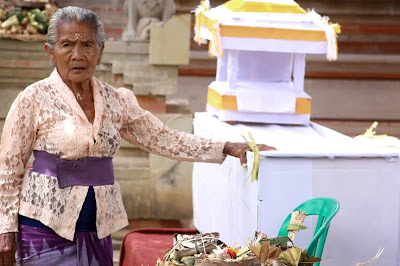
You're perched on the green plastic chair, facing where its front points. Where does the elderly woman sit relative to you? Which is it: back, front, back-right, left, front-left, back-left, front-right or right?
front-right

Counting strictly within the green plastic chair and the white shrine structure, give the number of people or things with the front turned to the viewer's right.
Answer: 0

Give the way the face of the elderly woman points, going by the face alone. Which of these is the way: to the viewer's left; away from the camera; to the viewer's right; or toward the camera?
toward the camera

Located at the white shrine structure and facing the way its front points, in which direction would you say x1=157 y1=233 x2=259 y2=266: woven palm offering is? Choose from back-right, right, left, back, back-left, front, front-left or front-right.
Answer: front

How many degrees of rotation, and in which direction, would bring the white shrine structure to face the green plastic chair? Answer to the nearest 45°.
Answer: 0° — it already faces it

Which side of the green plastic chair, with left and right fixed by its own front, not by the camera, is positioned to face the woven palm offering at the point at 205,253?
front

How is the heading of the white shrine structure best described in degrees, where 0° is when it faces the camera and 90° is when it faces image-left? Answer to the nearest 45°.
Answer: approximately 0°

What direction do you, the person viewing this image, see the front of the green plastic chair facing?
facing the viewer and to the left of the viewer
